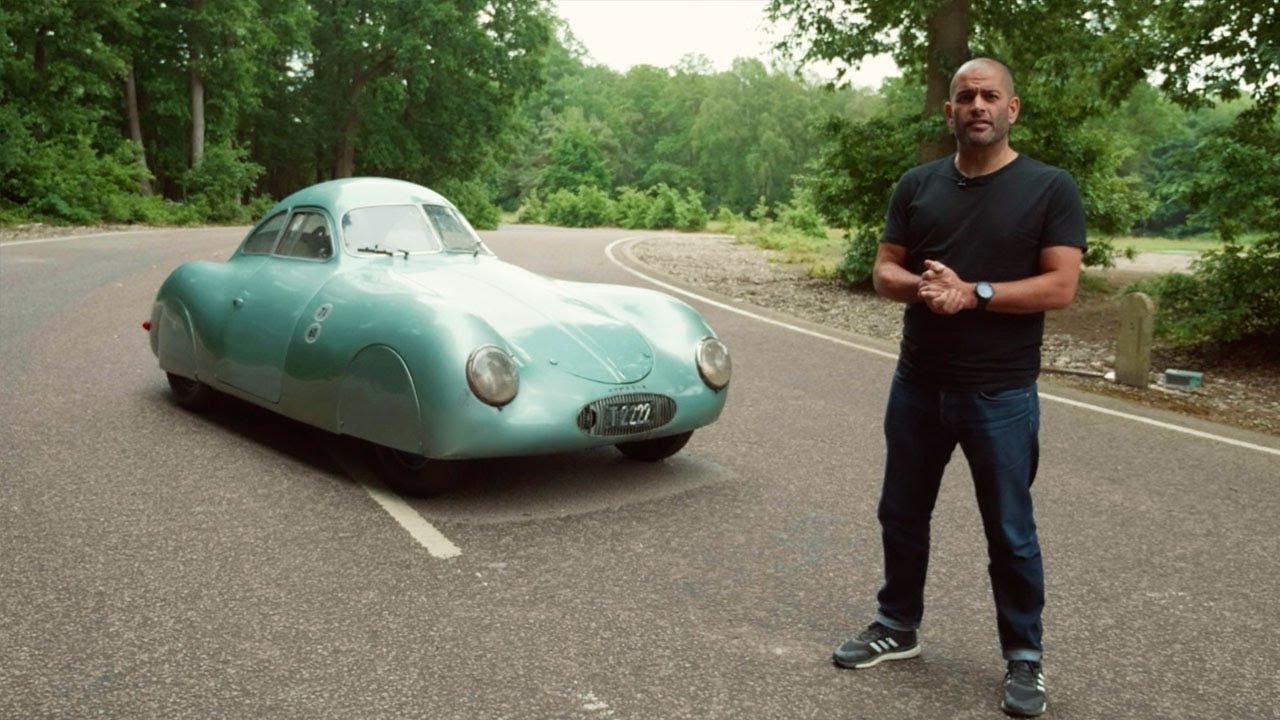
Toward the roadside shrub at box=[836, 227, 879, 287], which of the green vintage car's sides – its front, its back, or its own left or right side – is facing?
left

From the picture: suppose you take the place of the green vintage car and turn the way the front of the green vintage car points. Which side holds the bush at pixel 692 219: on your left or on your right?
on your left

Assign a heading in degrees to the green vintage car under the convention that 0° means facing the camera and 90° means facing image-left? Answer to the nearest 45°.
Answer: approximately 315°

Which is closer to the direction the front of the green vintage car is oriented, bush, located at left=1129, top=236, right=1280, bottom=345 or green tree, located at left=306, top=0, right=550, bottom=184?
the bush

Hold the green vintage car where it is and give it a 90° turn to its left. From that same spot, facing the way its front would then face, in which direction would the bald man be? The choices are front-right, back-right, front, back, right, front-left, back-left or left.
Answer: right

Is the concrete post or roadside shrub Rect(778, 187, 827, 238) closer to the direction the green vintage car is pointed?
the concrete post

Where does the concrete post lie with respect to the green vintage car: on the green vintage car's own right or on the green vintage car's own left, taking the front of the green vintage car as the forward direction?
on the green vintage car's own left

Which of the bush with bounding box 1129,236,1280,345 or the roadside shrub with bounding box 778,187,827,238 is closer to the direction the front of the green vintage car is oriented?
the bush

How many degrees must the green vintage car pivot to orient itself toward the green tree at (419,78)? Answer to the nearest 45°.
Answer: approximately 135° to its left

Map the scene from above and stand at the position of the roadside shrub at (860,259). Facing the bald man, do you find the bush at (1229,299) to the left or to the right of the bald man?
left

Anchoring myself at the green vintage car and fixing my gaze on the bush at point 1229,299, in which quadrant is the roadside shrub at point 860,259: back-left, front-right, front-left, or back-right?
front-left

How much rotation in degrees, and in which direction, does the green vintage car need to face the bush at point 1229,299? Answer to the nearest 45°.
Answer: approximately 90° to its left

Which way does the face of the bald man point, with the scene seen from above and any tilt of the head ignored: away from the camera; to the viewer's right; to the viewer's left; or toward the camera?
toward the camera

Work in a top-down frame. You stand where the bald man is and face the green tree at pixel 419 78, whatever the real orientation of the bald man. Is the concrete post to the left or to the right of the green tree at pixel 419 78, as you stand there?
right
